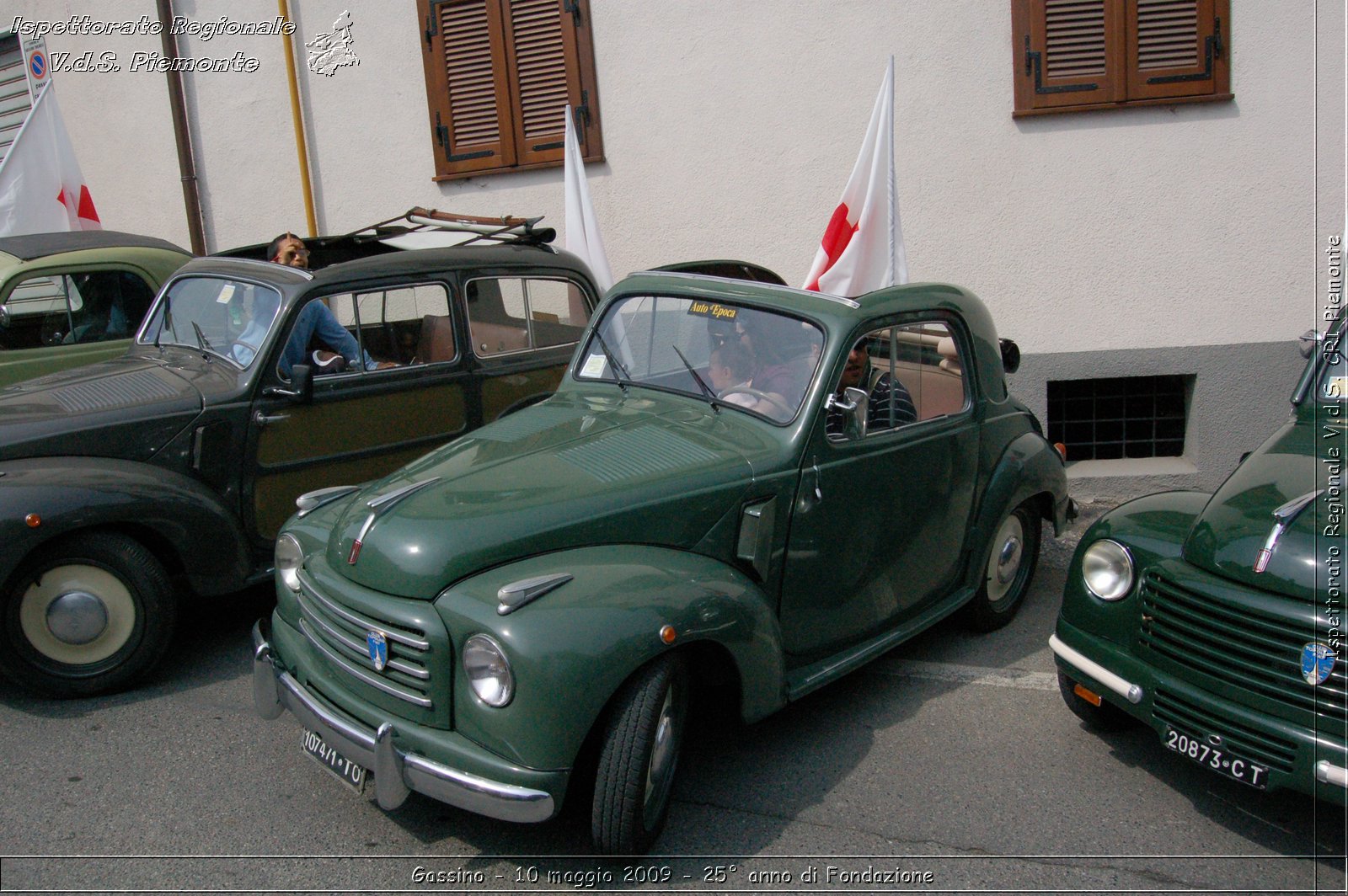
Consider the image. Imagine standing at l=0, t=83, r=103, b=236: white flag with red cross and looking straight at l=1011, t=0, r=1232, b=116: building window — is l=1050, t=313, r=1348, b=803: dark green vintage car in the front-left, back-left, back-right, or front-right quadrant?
front-right

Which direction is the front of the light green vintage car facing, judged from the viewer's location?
facing the viewer and to the left of the viewer

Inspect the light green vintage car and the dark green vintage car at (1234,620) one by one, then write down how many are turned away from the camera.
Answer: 0

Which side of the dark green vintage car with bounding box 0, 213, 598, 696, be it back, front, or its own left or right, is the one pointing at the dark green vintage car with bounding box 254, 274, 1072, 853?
left

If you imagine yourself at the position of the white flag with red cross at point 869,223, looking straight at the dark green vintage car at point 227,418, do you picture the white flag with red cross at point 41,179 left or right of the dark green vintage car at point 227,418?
right

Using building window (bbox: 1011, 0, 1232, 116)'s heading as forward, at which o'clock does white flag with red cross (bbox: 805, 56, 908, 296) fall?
The white flag with red cross is roughly at 1 o'clock from the building window.

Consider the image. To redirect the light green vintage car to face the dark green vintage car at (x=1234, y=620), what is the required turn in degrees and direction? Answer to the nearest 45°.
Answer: approximately 90° to its left

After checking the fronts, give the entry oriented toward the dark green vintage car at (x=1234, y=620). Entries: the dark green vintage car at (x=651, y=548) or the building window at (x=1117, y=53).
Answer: the building window

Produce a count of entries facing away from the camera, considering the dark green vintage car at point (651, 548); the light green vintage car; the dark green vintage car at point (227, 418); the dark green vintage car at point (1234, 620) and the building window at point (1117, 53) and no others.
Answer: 0

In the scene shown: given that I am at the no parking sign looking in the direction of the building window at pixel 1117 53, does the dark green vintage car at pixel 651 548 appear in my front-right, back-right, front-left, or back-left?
front-right

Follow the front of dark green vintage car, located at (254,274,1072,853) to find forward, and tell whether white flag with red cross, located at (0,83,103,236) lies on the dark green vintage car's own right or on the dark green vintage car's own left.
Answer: on the dark green vintage car's own right

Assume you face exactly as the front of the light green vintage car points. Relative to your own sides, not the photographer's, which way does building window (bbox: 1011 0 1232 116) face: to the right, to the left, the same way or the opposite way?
to the left

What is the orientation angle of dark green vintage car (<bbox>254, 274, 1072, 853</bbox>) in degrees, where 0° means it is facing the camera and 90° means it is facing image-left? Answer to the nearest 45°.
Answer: approximately 45°

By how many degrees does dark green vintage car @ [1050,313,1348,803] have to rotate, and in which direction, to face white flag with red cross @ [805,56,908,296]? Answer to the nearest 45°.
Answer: approximately 90° to its right

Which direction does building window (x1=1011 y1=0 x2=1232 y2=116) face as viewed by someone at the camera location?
facing the viewer

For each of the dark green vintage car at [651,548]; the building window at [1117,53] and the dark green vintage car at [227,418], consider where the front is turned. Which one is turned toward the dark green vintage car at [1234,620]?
the building window
